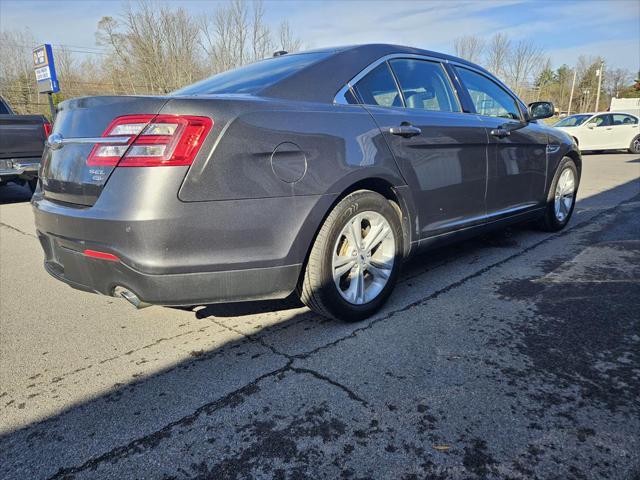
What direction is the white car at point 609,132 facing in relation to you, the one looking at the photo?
facing the viewer and to the left of the viewer

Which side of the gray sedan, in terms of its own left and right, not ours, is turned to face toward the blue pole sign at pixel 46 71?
left

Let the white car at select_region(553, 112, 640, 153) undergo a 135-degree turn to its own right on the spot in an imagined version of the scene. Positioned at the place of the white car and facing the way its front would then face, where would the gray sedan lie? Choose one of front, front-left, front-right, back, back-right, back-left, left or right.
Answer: back

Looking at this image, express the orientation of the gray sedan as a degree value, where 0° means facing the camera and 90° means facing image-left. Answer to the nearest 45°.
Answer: approximately 225°

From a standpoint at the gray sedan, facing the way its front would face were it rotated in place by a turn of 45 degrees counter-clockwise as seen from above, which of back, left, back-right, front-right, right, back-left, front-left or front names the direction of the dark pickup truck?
front-left

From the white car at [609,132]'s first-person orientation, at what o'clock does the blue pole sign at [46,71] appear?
The blue pole sign is roughly at 12 o'clock from the white car.
